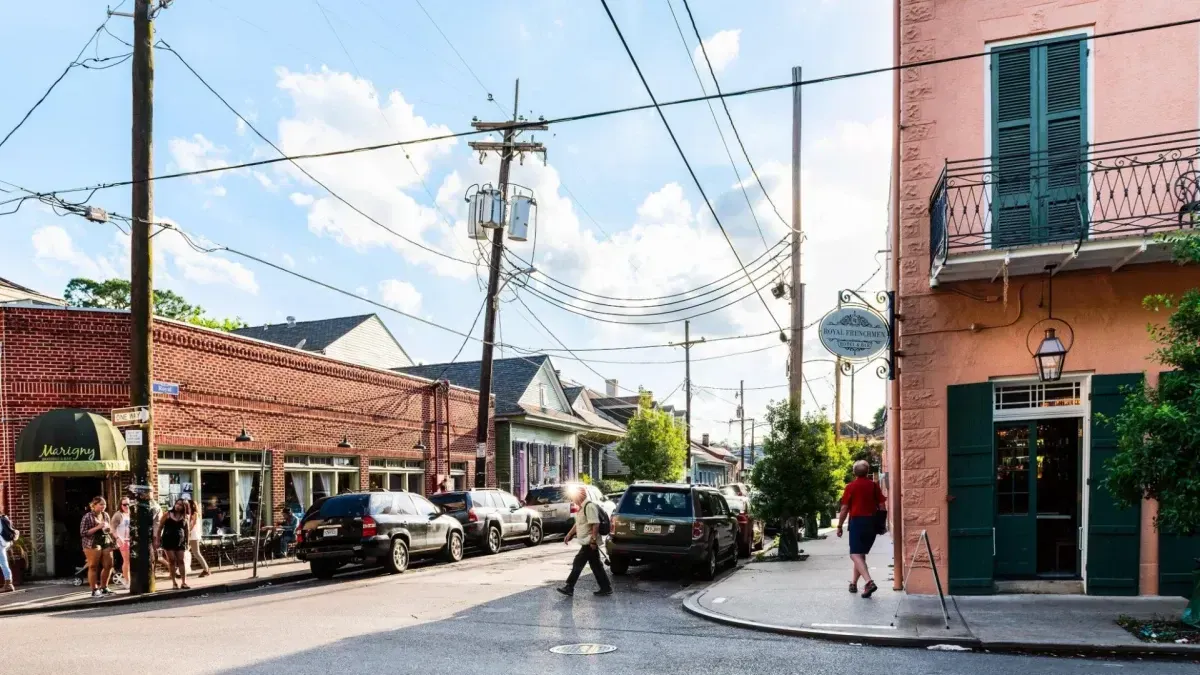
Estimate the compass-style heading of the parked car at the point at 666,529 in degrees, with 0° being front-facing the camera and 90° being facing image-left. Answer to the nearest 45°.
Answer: approximately 225°

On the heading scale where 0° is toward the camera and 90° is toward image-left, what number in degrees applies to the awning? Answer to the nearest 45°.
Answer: approximately 0°

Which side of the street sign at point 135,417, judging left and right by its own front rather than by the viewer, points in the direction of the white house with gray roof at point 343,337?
back

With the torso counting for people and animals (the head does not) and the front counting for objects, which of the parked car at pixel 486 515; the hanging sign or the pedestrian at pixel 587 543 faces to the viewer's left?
the pedestrian

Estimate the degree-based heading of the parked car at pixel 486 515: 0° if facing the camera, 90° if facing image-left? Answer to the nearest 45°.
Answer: approximately 225°

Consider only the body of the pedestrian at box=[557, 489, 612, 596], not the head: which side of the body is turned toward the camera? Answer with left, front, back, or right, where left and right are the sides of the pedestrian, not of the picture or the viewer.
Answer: left

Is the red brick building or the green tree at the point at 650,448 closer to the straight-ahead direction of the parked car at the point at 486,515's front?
the green tree

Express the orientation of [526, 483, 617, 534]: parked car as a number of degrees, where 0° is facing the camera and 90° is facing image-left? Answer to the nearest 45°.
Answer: approximately 225°
